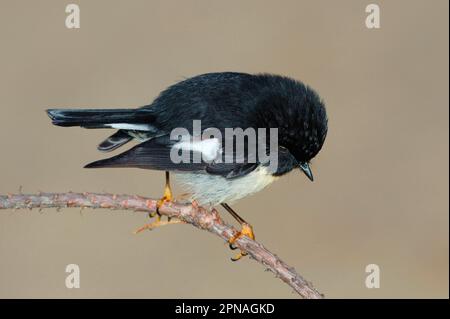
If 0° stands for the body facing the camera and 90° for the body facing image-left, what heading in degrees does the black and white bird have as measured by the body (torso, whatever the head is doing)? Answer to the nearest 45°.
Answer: approximately 270°
